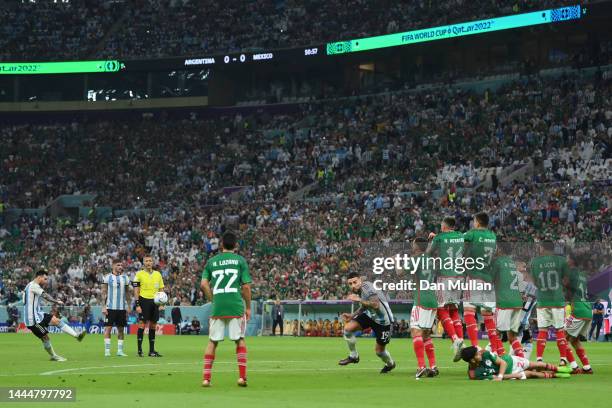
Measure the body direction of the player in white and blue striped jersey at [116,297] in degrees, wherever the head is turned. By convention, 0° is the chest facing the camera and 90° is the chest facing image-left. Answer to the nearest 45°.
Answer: approximately 0°

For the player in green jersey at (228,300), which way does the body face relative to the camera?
away from the camera

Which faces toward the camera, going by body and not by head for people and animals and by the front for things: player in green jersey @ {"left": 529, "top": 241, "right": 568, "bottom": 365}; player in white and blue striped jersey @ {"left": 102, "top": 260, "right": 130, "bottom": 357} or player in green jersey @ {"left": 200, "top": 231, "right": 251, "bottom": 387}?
the player in white and blue striped jersey

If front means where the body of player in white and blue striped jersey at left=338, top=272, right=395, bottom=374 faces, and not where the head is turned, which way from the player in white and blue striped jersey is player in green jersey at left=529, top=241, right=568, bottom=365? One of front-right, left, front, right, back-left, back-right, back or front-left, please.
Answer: back-left

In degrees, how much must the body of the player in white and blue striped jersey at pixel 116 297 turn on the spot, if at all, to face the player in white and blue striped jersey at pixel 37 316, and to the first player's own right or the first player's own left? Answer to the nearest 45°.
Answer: approximately 45° to the first player's own right

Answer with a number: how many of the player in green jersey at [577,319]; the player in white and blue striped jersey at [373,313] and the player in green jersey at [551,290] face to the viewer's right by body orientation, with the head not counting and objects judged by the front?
0

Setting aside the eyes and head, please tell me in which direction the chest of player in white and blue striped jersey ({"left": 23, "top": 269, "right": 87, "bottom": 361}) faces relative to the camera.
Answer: to the viewer's right
